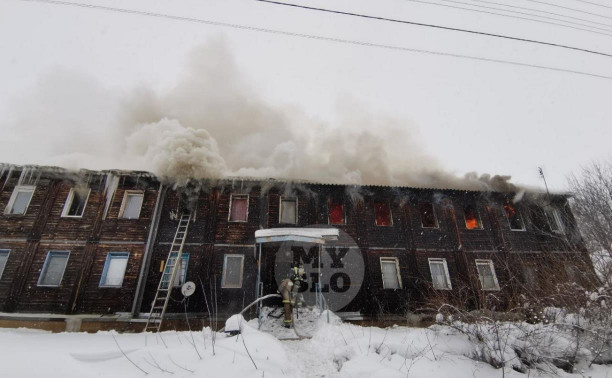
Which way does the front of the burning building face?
toward the camera
